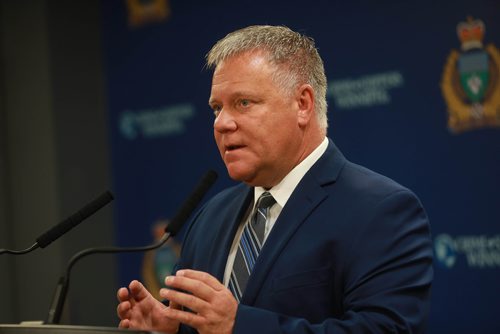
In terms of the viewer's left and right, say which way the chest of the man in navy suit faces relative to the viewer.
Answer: facing the viewer and to the left of the viewer

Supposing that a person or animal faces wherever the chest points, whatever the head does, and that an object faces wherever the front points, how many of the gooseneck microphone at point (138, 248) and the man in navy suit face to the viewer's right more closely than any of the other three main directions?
1

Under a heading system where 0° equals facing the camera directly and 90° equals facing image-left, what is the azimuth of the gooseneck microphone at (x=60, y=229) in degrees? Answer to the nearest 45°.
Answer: approximately 270°

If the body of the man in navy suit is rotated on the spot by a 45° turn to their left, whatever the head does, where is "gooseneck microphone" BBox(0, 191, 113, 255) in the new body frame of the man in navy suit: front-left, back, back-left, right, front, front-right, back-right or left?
right

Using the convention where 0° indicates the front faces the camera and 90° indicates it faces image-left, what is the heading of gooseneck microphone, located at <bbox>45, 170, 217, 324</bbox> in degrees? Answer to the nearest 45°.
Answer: approximately 270°
